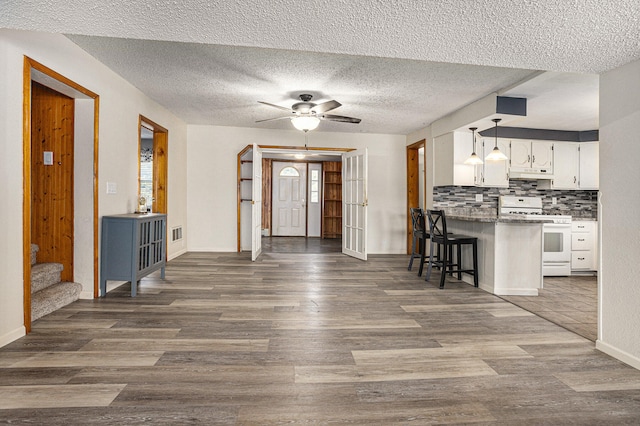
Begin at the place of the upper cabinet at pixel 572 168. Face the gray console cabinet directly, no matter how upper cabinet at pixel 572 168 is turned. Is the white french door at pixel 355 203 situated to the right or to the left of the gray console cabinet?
right

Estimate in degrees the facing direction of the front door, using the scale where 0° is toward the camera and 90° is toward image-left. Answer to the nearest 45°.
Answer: approximately 0°

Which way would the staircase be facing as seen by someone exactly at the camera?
facing the viewer and to the right of the viewer

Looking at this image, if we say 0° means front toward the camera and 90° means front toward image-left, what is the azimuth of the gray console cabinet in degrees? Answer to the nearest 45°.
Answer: approximately 315°

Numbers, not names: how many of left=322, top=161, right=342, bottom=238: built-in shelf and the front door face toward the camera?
2
